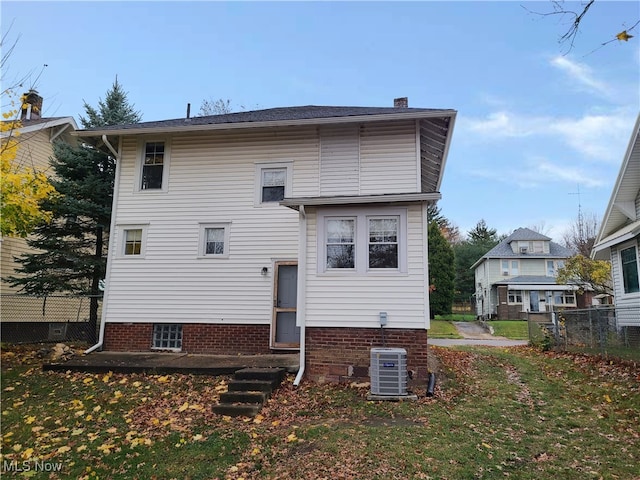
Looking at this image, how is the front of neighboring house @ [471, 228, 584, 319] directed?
toward the camera

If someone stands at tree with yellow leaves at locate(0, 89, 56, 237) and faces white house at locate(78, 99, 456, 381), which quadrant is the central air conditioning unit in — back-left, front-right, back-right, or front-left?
front-right

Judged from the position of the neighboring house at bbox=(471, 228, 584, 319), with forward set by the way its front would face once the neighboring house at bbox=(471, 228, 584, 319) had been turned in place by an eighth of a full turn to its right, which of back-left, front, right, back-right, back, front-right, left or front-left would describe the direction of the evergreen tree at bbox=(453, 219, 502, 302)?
right

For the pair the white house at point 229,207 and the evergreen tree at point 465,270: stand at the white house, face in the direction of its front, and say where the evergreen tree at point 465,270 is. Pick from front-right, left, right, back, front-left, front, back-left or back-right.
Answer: front-right

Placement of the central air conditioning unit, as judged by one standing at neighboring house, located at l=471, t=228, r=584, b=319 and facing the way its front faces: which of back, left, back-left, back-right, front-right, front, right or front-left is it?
front

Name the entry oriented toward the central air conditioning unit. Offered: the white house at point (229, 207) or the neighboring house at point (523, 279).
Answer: the neighboring house

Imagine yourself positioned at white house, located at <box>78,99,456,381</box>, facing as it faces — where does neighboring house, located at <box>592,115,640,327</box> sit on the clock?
The neighboring house is roughly at 3 o'clock from the white house.

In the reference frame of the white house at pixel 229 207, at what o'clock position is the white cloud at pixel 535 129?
The white cloud is roughly at 2 o'clock from the white house.

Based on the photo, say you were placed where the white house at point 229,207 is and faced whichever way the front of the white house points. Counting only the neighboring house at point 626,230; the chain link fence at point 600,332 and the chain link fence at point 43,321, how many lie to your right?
2

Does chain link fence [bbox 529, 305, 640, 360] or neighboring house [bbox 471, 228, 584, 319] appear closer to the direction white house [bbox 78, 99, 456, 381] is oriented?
the neighboring house

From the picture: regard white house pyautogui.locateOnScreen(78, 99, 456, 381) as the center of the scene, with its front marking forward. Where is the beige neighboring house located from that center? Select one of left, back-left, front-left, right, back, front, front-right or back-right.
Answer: front-left

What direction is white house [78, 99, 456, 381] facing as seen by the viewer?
away from the camera

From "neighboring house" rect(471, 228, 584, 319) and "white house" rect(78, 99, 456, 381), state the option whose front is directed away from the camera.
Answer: the white house

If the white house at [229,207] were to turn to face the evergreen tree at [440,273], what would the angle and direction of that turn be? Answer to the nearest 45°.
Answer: approximately 45° to its right

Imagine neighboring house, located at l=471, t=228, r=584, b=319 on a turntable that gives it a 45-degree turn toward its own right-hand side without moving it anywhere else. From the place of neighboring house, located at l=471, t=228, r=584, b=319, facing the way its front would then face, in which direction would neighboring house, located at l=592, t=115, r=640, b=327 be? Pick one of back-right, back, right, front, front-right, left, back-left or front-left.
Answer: front-left

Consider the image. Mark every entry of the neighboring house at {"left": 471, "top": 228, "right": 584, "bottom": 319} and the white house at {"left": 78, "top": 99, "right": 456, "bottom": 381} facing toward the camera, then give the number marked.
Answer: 1

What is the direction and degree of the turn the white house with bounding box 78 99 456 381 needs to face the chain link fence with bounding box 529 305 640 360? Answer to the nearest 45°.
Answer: approximately 90° to its right

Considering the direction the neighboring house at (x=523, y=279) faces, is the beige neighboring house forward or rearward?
forward

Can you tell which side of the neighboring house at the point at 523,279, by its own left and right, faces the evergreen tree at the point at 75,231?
front
